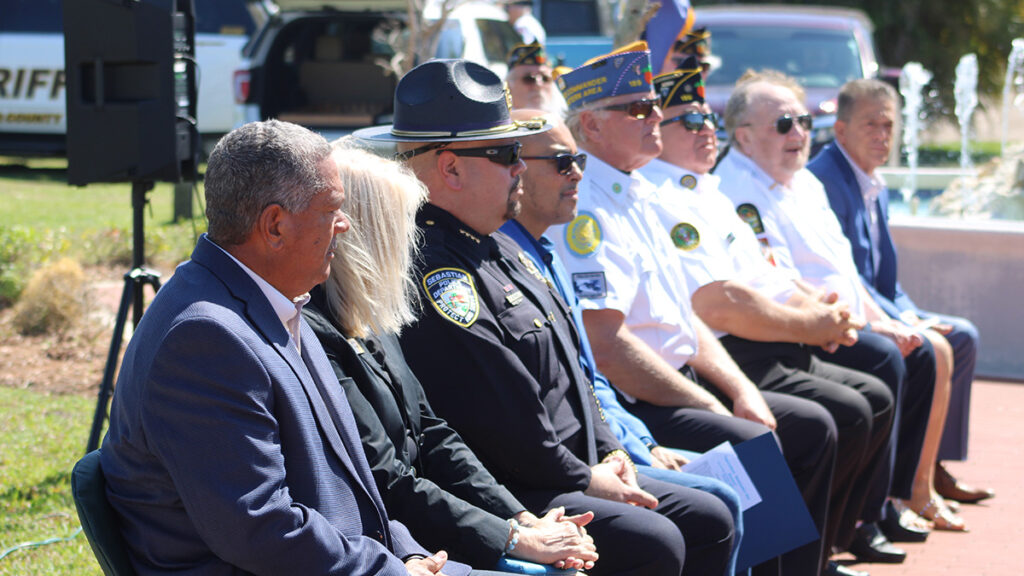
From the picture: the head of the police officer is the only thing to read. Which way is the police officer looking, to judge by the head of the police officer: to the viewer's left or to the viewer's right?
to the viewer's right

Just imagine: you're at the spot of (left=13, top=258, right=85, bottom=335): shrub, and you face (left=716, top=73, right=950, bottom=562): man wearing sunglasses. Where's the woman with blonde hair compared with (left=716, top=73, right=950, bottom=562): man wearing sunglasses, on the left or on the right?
right

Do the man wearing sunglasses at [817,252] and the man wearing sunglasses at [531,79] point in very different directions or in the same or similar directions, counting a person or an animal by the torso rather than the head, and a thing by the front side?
same or similar directions

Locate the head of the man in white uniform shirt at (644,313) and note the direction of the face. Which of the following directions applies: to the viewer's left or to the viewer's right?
to the viewer's right

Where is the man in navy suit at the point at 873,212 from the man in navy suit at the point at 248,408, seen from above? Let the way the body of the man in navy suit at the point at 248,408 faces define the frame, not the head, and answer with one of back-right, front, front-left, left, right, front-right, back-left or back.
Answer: front-left

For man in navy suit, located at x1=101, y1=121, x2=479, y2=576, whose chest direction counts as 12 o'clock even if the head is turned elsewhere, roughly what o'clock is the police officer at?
The police officer is roughly at 10 o'clock from the man in navy suit.

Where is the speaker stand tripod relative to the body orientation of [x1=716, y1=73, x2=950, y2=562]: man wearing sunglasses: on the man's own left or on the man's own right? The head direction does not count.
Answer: on the man's own right

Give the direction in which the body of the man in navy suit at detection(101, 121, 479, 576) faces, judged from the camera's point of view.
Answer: to the viewer's right

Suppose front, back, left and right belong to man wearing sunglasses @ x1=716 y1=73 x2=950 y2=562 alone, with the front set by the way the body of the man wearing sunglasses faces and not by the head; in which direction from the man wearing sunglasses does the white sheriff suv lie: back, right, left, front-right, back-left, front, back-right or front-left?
back

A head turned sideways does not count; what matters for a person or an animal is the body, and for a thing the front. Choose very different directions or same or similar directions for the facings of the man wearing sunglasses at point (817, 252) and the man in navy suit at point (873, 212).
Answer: same or similar directions

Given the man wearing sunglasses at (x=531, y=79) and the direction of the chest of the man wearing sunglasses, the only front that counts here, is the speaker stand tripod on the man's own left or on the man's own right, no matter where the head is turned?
on the man's own right

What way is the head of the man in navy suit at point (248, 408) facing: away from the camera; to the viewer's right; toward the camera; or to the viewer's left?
to the viewer's right
